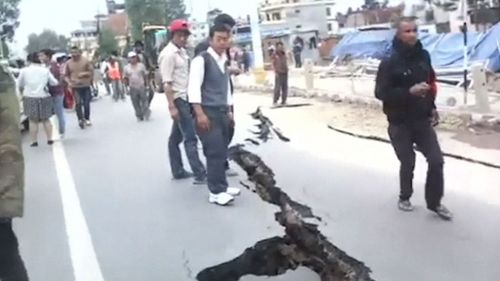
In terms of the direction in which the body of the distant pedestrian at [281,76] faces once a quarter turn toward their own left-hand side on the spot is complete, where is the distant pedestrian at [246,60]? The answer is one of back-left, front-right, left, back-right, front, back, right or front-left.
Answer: left

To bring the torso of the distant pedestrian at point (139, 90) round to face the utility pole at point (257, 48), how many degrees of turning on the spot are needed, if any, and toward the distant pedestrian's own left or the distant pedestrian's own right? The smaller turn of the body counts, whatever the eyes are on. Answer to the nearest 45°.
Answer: approximately 135° to the distant pedestrian's own left

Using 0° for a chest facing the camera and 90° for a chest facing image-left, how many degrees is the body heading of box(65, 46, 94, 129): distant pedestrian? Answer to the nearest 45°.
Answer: approximately 0°

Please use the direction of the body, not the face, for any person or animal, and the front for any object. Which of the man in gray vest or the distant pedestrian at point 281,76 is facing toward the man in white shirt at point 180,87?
the distant pedestrian

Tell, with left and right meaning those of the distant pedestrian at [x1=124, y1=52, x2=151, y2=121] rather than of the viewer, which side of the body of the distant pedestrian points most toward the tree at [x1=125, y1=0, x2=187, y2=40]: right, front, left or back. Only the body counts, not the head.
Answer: back

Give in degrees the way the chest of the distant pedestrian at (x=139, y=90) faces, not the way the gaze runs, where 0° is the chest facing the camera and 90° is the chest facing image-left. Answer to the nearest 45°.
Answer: approximately 0°

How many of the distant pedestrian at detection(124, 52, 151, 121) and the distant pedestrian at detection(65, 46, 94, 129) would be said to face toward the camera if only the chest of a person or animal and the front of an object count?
2

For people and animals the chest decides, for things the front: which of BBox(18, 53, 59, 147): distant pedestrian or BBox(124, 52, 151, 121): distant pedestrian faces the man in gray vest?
BBox(124, 52, 151, 121): distant pedestrian
